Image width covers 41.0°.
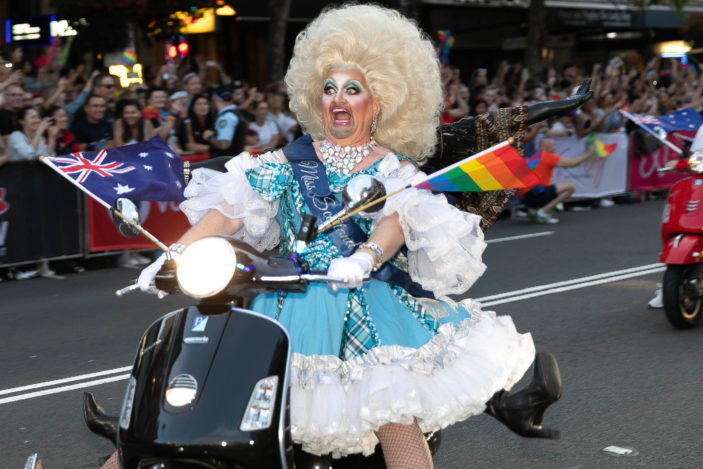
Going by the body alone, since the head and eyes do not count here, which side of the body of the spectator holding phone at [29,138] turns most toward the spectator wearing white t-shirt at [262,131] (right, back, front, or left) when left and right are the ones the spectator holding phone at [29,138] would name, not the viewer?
left

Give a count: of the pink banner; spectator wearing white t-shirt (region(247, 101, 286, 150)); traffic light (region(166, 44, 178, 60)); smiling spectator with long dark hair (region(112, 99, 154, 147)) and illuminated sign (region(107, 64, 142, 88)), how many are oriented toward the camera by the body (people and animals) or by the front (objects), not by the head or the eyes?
5

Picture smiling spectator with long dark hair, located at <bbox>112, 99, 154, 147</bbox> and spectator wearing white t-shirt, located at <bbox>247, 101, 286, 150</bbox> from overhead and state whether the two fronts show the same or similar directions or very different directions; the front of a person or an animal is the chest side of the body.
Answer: same or similar directions

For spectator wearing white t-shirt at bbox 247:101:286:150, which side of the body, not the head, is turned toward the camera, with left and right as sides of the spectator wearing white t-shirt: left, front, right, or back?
front

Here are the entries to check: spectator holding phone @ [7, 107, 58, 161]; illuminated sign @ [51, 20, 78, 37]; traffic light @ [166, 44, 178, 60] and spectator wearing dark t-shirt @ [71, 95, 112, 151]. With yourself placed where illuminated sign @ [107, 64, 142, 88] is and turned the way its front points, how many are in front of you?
2

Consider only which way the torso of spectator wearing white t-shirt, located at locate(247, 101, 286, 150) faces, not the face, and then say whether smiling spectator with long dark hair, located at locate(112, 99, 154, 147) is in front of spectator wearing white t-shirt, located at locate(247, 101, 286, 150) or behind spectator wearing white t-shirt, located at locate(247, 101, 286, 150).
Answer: in front

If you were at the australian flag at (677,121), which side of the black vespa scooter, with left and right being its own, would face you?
back

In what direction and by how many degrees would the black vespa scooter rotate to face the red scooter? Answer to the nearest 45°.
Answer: approximately 180°

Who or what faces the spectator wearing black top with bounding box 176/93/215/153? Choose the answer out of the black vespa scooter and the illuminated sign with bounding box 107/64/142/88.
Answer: the illuminated sign

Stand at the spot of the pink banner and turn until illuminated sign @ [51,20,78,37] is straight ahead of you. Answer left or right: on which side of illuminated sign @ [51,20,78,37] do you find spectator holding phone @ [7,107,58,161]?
left

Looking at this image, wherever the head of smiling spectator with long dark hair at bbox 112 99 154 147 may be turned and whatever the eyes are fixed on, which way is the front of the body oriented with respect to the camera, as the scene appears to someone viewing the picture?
toward the camera

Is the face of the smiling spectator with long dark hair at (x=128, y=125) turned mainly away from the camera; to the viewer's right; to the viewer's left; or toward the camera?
toward the camera

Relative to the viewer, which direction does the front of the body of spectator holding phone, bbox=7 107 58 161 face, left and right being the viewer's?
facing the viewer and to the right of the viewer

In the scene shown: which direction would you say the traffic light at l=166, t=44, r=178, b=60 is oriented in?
toward the camera
